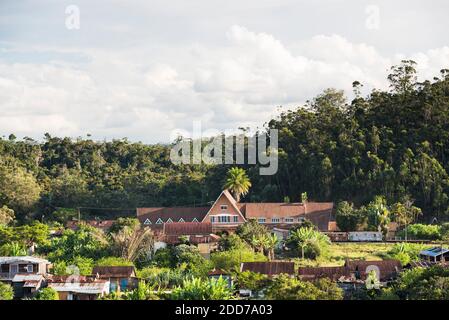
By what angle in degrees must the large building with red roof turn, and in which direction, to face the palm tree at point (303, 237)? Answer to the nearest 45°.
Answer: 0° — it already faces it

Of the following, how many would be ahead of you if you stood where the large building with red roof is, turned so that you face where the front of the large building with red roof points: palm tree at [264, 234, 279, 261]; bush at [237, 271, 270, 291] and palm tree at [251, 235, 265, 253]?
3

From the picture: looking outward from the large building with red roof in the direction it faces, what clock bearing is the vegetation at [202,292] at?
The vegetation is roughly at 12 o'clock from the large building with red roof.

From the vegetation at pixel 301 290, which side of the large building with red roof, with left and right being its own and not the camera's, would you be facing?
front

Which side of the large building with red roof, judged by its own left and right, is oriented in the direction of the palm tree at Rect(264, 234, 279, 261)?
front

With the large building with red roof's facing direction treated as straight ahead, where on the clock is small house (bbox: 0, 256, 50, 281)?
The small house is roughly at 1 o'clock from the large building with red roof.

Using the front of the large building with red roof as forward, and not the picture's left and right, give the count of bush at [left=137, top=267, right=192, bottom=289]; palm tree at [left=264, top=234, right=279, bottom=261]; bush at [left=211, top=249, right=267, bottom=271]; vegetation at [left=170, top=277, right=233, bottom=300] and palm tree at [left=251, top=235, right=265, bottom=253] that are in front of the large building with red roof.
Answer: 5

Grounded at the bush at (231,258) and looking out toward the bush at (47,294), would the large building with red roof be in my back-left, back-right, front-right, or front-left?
back-right

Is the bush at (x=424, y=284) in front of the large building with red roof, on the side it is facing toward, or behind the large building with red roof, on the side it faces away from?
in front

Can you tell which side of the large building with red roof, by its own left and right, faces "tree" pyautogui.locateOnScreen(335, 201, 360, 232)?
left

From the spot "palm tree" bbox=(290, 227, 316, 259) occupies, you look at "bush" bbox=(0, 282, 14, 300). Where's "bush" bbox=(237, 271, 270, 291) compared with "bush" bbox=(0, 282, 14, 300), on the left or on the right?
left

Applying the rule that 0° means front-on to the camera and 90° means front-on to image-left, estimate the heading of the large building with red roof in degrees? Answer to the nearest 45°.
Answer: approximately 0°

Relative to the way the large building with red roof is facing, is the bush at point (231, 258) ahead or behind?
ahead

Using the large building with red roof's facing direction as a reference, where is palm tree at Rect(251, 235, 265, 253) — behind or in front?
in front
